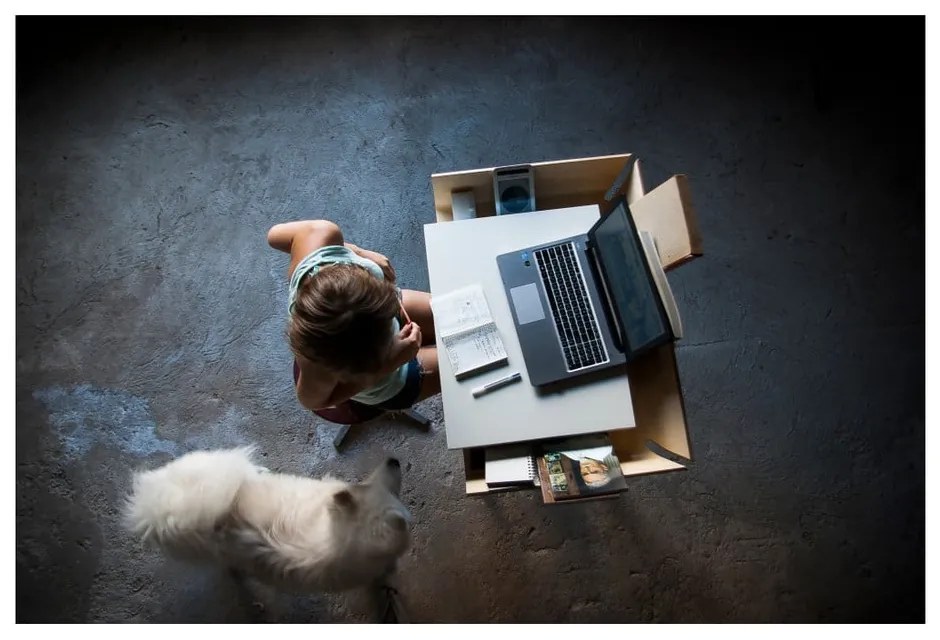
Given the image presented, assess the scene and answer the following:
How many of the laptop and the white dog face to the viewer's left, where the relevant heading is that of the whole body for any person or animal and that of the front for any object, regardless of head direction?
1

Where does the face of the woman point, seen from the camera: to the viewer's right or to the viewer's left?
to the viewer's right

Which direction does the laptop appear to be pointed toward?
to the viewer's left

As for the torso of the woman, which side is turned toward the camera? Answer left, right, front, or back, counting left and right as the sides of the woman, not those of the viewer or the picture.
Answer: right

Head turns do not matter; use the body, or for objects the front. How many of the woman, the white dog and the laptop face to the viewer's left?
1

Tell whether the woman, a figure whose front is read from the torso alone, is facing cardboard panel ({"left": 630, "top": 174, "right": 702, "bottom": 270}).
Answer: yes

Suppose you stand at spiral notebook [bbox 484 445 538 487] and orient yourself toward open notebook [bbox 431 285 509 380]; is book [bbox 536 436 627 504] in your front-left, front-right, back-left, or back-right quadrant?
back-right

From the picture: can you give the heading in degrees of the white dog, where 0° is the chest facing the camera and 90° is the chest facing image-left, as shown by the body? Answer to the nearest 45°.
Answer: approximately 270°
